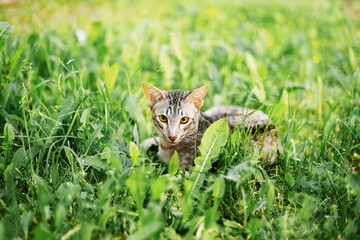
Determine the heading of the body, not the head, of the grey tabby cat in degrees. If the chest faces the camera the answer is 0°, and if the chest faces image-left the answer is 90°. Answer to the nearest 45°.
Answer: approximately 45°
